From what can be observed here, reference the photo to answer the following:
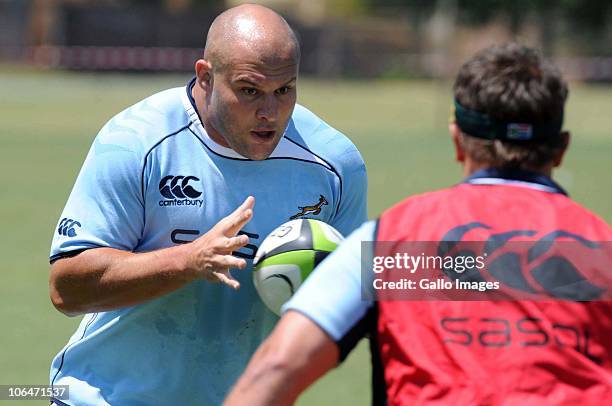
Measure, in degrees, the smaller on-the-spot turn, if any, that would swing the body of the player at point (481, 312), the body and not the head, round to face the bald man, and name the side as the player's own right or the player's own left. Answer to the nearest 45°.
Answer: approximately 45° to the player's own left

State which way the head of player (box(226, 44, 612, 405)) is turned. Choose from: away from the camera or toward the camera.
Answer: away from the camera

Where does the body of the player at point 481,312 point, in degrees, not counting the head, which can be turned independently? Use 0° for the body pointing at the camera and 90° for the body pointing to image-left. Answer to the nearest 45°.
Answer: approximately 180°
